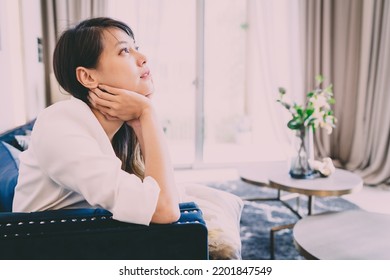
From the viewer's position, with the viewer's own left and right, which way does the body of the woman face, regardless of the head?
facing to the right of the viewer

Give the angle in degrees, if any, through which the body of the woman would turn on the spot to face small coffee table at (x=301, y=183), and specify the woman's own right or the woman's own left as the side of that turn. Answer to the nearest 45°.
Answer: approximately 45° to the woman's own left

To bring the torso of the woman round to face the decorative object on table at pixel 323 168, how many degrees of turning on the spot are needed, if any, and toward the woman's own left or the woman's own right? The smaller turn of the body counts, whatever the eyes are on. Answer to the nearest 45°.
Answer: approximately 45° to the woman's own left

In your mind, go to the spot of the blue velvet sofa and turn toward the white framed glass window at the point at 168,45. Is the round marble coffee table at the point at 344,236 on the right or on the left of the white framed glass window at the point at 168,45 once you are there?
right

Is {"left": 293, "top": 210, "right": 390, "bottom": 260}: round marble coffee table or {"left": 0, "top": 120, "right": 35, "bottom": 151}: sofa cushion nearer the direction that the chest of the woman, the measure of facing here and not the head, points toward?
the round marble coffee table

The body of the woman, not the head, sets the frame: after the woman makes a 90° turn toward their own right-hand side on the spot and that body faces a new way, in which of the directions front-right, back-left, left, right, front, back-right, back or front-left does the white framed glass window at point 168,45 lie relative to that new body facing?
back

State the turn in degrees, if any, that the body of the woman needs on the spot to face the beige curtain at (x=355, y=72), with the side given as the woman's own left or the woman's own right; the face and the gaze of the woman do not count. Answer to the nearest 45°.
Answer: approximately 45° to the woman's own left

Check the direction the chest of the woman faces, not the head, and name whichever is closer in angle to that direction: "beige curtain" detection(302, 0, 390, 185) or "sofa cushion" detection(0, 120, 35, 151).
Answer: the beige curtain
